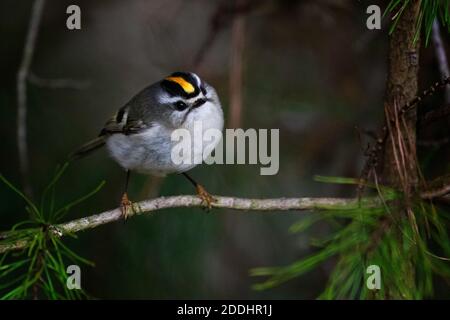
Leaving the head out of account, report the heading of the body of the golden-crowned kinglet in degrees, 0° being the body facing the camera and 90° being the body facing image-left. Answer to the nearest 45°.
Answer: approximately 315°
